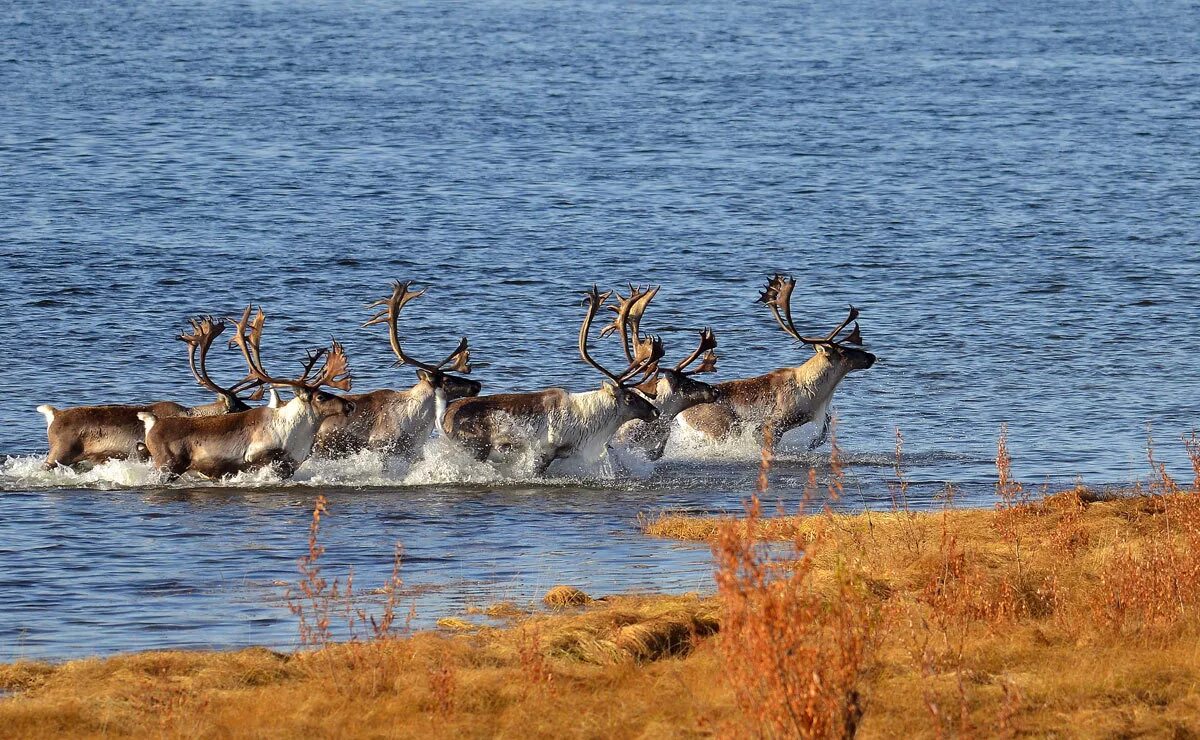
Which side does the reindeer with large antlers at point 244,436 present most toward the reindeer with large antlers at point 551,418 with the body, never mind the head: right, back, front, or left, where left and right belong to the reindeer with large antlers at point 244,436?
front

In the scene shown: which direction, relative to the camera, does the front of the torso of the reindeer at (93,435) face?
to the viewer's right

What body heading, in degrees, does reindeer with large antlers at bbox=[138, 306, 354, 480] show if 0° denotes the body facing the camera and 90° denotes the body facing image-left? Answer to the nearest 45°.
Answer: approximately 270°

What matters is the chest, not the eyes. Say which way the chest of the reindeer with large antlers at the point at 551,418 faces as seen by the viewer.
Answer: to the viewer's right

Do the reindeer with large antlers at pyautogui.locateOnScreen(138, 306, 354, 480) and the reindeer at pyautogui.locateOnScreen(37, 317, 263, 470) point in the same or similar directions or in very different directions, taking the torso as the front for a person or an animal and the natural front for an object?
same or similar directions

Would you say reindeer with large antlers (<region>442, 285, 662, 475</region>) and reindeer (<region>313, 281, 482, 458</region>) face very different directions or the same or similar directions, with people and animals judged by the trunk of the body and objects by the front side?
same or similar directions

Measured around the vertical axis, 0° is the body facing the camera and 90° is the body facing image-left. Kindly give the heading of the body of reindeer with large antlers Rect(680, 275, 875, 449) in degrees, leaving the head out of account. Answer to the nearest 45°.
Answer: approximately 270°

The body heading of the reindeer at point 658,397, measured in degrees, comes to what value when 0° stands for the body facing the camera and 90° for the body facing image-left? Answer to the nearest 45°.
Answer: approximately 270°

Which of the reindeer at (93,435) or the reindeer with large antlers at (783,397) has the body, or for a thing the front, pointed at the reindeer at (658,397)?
the reindeer at (93,435)

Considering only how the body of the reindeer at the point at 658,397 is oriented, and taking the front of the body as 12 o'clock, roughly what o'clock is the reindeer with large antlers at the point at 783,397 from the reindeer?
The reindeer with large antlers is roughly at 11 o'clock from the reindeer.

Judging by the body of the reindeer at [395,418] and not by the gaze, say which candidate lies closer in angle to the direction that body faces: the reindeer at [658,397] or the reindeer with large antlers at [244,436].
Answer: the reindeer

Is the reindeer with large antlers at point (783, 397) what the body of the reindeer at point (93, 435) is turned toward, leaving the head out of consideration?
yes

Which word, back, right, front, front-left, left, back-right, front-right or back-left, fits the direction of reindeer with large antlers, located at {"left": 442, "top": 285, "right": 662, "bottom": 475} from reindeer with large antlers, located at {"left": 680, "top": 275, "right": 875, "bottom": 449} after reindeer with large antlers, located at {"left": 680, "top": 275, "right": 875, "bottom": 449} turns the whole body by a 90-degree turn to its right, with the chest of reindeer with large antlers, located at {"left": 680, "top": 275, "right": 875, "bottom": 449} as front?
front-right

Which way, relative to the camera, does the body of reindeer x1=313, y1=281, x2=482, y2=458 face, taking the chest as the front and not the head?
to the viewer's right
